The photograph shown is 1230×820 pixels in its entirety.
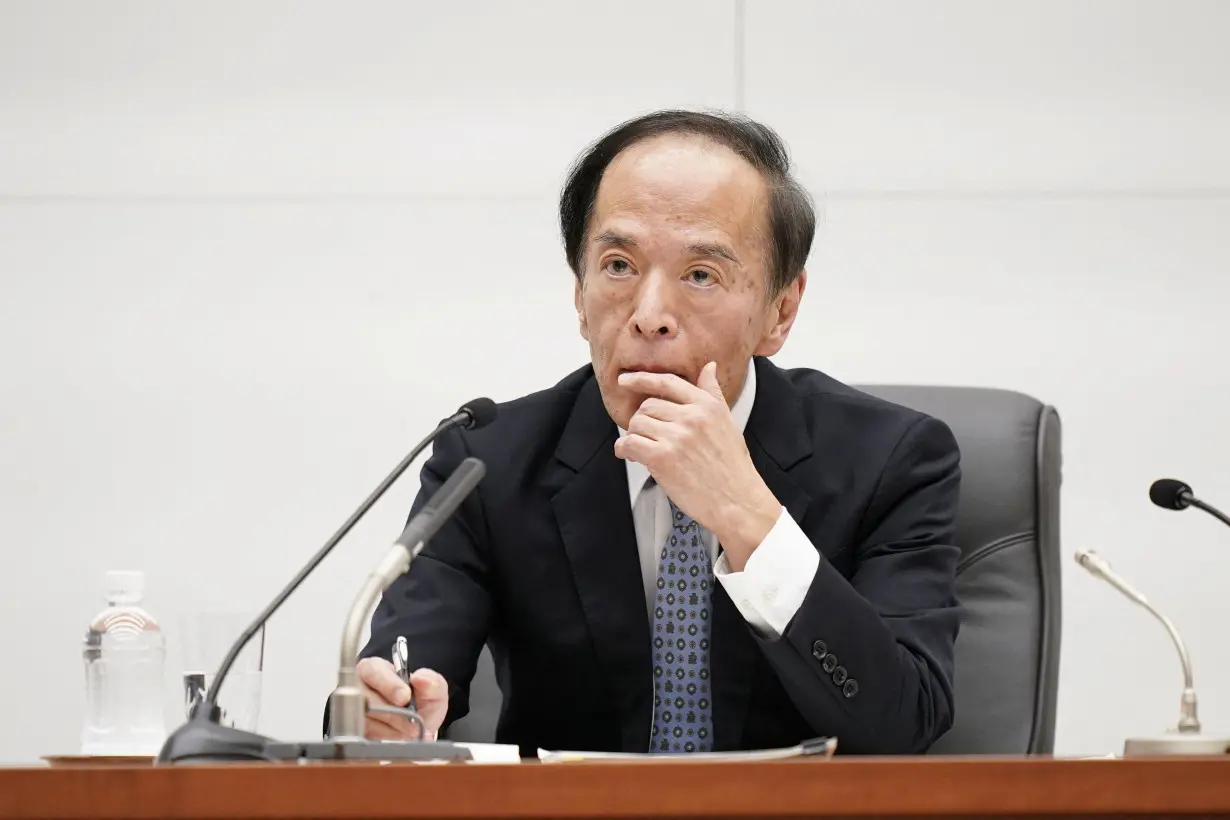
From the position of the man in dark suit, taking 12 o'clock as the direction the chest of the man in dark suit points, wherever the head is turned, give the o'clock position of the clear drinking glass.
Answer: The clear drinking glass is roughly at 2 o'clock from the man in dark suit.

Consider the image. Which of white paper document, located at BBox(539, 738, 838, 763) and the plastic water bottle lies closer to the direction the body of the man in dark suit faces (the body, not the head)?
the white paper document

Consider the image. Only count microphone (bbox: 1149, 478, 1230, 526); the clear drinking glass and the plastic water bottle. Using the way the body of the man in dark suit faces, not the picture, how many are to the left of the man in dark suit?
1

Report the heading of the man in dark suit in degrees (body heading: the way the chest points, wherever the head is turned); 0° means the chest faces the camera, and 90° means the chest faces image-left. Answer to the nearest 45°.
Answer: approximately 0°

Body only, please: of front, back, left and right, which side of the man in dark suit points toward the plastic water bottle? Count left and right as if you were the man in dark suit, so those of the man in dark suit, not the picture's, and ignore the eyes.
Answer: right

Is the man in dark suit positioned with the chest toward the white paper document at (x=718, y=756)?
yes

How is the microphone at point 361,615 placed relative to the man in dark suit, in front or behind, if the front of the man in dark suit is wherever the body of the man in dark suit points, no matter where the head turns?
in front

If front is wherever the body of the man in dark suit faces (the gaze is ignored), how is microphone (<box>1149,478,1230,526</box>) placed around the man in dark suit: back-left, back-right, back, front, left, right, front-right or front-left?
left

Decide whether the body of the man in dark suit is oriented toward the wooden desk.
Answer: yes
